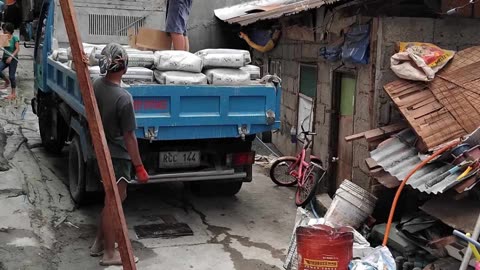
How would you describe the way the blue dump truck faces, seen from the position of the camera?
facing away from the viewer and to the left of the viewer

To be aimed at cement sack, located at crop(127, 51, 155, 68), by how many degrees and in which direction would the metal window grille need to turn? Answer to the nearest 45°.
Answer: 0° — it already faces it

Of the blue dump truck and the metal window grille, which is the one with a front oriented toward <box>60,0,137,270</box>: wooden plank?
the metal window grille

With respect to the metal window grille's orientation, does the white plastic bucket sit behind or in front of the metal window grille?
in front

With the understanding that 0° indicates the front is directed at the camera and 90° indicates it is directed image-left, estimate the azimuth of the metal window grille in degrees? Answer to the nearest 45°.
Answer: approximately 0°

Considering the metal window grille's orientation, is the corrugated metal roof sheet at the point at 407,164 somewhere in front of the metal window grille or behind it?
in front

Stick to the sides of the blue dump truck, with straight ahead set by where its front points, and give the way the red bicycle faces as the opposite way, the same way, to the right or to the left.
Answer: the opposite way

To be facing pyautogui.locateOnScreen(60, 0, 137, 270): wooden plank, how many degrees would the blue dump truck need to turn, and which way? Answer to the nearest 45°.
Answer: approximately 135° to its left

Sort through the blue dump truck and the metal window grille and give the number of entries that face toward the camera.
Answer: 1

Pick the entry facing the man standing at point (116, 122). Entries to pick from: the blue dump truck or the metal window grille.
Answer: the metal window grille

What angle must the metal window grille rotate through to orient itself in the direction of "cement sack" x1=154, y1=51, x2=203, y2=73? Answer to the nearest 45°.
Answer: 0° — it already faces it
